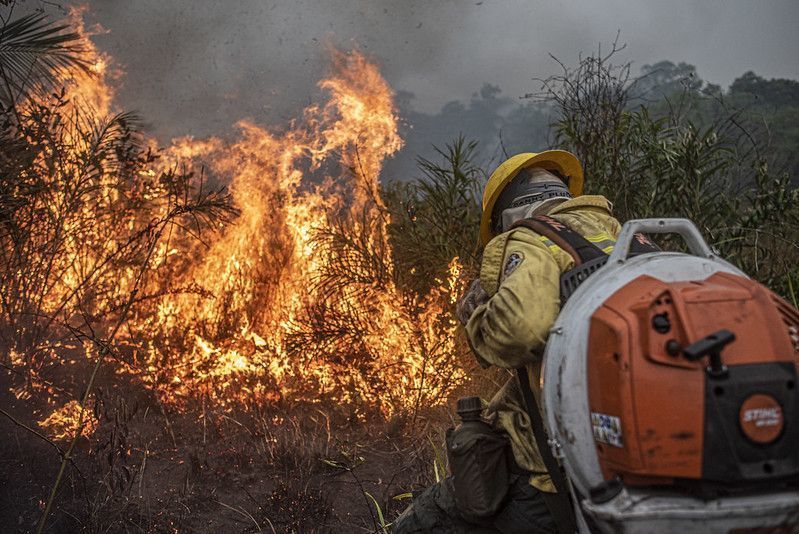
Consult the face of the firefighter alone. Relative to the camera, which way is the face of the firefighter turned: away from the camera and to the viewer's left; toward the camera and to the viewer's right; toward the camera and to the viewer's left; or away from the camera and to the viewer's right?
away from the camera and to the viewer's left

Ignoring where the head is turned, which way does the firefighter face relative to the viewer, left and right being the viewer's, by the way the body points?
facing away from the viewer and to the left of the viewer
